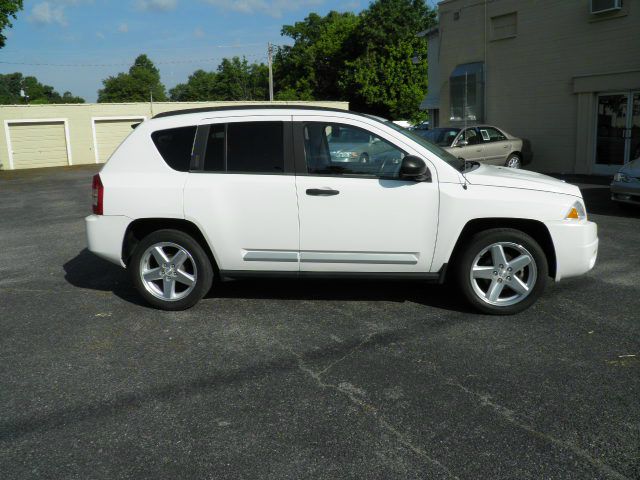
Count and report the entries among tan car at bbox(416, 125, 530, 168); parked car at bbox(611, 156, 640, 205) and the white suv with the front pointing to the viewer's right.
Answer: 1

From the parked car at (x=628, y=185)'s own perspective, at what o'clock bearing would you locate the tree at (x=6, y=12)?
The tree is roughly at 2 o'clock from the parked car.

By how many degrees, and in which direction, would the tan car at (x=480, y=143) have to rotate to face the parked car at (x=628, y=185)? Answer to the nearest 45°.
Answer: approximately 90° to its left

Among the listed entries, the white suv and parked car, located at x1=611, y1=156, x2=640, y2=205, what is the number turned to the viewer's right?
1

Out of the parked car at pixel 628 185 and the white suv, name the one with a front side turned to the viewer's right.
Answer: the white suv

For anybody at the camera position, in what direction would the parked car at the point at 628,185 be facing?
facing the viewer and to the left of the viewer

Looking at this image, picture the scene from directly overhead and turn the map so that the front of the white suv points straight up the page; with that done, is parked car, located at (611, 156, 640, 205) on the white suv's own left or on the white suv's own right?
on the white suv's own left

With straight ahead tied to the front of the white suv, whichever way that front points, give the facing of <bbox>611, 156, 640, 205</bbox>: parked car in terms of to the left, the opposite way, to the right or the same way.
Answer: the opposite way

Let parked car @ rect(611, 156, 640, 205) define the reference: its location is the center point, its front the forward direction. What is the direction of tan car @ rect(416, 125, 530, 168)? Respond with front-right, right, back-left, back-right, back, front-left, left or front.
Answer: right

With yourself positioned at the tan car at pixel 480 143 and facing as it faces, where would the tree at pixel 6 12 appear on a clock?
The tree is roughly at 2 o'clock from the tan car.

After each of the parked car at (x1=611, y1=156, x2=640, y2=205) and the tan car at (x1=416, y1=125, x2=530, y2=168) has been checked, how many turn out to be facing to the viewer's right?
0

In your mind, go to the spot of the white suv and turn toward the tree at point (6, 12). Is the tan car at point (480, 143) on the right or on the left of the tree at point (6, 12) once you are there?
right

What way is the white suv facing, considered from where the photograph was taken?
facing to the right of the viewer

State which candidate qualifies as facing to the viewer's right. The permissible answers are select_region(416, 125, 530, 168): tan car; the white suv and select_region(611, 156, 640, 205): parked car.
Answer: the white suv

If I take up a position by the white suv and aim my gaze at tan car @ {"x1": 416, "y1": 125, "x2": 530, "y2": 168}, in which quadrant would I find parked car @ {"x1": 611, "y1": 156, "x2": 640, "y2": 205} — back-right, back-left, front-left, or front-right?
front-right

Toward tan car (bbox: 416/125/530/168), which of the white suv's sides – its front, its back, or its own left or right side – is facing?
left

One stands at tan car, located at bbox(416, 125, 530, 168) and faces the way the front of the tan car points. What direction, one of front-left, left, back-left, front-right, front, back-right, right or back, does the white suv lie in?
front-left
